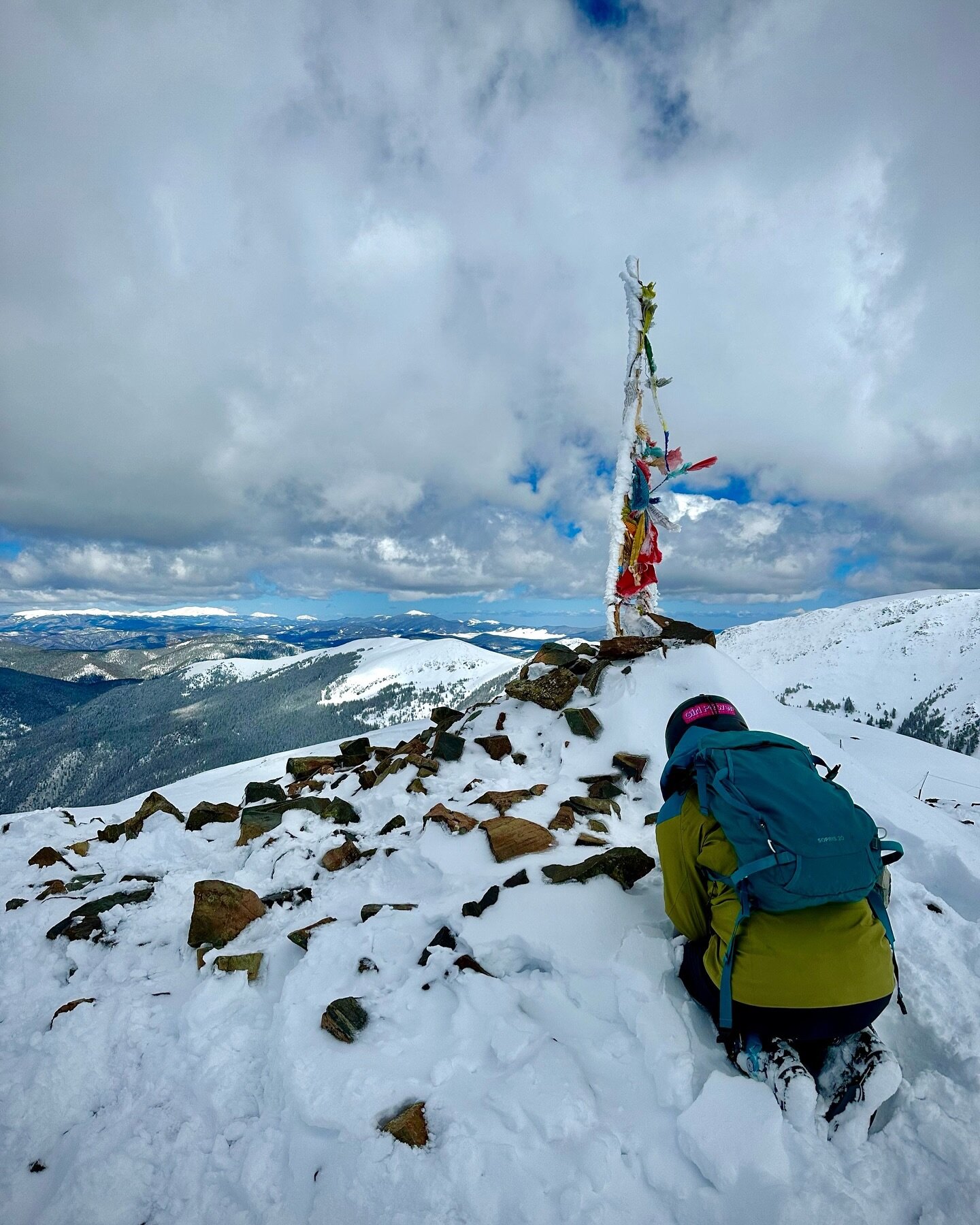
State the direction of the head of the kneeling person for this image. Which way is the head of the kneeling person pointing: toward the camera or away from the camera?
away from the camera

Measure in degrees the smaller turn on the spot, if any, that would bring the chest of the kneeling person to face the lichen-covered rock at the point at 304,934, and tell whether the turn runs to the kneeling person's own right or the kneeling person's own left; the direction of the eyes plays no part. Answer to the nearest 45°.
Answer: approximately 45° to the kneeling person's own left

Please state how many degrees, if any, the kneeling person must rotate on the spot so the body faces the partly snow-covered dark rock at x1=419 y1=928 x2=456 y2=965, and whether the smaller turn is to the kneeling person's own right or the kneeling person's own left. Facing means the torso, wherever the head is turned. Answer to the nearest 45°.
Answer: approximately 45° to the kneeling person's own left

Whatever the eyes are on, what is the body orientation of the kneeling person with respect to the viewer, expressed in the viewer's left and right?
facing away from the viewer and to the left of the viewer
